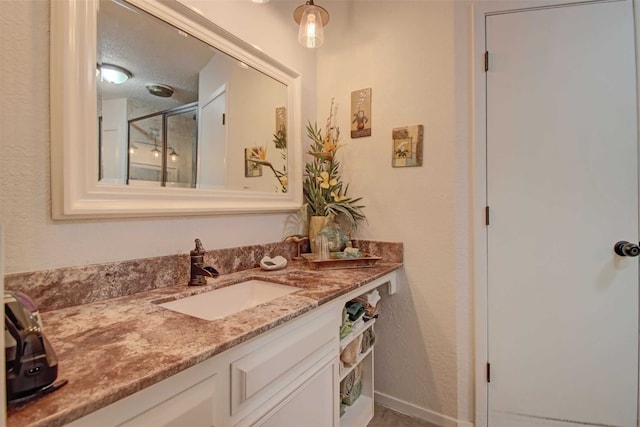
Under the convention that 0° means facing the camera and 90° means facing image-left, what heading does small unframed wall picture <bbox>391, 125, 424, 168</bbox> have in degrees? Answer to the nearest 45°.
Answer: approximately 0°

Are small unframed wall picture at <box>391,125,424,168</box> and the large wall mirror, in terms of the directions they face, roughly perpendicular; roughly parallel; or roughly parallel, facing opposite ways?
roughly perpendicular

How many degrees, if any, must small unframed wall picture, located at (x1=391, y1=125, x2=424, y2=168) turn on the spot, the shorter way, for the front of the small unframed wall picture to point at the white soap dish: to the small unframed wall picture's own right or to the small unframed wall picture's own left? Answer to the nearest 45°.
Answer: approximately 45° to the small unframed wall picture's own right

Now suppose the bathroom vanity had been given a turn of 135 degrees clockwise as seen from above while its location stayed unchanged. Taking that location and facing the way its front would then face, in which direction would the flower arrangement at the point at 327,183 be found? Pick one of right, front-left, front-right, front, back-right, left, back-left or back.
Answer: back-right

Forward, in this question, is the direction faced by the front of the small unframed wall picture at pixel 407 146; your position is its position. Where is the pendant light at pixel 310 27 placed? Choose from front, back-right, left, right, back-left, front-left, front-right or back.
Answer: front-right

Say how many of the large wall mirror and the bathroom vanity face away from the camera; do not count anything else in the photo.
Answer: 0

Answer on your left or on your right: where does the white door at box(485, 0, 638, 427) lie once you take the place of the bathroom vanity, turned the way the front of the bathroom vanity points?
on your left

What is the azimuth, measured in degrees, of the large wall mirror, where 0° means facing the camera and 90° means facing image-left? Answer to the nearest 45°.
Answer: approximately 315°

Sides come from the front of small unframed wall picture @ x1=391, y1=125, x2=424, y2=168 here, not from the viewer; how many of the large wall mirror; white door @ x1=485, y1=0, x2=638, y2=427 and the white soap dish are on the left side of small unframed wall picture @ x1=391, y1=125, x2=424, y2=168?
1

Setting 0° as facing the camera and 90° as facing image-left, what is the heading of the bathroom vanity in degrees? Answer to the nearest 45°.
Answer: approximately 315°

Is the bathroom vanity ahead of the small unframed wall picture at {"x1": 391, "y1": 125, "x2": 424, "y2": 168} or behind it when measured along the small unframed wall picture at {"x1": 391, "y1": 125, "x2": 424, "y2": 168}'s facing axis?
ahead
